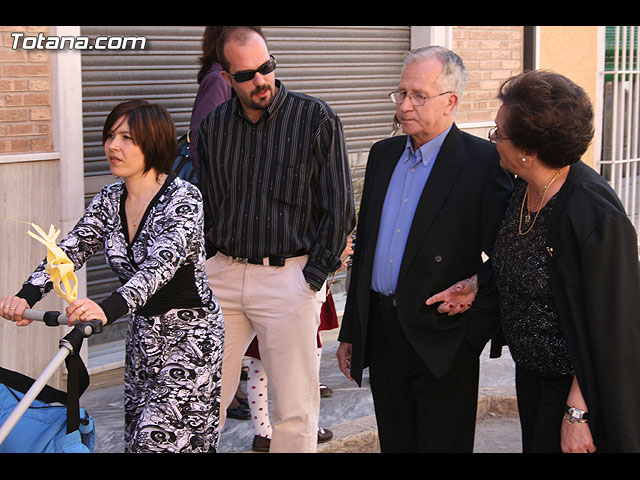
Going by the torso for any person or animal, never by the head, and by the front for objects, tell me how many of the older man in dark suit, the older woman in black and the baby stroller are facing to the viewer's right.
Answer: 0

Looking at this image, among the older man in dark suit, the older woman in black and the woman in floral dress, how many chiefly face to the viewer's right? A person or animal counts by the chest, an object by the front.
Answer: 0

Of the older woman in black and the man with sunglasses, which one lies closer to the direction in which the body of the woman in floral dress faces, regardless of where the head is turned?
the older woman in black

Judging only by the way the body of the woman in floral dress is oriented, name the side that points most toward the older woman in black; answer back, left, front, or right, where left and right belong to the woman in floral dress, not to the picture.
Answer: left

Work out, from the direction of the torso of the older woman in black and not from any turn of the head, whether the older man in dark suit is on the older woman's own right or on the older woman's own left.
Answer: on the older woman's own right

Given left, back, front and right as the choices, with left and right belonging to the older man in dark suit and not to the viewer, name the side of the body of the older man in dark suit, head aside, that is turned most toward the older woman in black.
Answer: left

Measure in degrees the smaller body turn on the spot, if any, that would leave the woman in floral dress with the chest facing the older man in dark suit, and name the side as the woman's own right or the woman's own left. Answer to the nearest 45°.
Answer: approximately 135° to the woman's own left

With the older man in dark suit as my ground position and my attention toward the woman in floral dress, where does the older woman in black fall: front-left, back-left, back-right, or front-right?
back-left

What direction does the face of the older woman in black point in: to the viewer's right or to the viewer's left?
to the viewer's left

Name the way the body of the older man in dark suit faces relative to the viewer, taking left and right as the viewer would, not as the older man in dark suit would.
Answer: facing the viewer and to the left of the viewer

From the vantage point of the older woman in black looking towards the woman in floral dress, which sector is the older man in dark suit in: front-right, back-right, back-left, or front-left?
front-right

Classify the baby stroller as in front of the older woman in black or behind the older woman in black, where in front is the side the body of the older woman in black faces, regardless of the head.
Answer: in front
